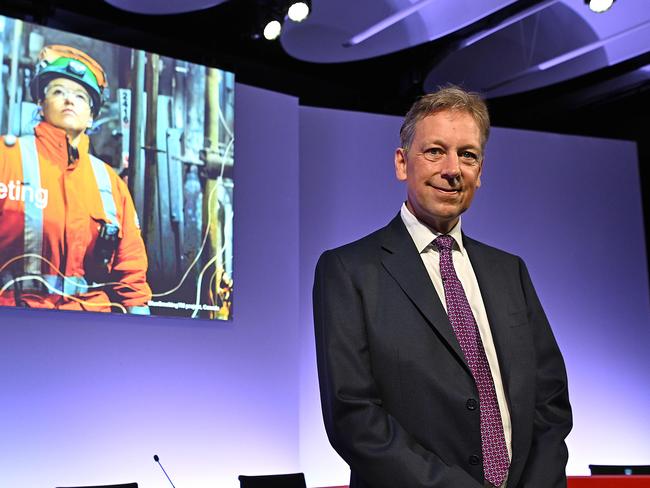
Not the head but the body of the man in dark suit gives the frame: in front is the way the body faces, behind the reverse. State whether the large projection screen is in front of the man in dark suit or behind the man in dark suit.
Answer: behind

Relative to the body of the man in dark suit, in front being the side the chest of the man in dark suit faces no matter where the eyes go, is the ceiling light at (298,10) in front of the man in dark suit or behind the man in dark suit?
behind

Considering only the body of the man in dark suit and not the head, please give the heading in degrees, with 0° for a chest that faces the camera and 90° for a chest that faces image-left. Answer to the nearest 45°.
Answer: approximately 315°

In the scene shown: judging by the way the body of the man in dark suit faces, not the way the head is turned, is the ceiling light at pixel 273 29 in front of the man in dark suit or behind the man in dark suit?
behind

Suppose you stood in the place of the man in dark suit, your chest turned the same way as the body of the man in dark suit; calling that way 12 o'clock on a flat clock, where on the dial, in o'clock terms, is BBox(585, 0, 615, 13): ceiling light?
The ceiling light is roughly at 8 o'clock from the man in dark suit.
